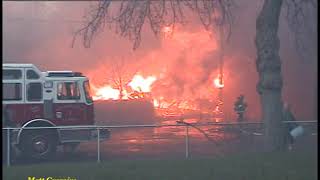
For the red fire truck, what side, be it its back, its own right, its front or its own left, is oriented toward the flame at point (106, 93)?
left

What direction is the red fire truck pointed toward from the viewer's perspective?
to the viewer's right

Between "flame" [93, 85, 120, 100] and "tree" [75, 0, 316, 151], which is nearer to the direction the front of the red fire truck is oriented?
the tree

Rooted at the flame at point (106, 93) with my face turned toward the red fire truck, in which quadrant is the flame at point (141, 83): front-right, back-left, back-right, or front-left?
back-left

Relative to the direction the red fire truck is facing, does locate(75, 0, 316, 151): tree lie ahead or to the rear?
ahead
